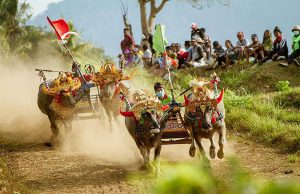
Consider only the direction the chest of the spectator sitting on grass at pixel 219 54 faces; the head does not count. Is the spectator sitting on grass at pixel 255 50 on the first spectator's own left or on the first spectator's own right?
on the first spectator's own left

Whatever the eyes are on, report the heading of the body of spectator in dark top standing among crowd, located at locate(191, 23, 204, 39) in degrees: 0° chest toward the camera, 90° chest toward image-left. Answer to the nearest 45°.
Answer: approximately 45°

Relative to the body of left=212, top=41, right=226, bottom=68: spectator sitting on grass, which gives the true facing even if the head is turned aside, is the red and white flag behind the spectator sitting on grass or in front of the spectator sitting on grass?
in front

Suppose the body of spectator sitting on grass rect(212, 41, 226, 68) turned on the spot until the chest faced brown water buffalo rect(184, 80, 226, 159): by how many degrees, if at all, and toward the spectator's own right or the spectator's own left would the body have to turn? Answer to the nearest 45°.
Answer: approximately 45° to the spectator's own left

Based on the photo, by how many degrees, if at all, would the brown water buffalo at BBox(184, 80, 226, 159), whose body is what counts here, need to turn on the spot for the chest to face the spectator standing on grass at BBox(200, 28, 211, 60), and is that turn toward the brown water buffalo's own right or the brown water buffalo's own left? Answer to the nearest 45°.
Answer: approximately 180°

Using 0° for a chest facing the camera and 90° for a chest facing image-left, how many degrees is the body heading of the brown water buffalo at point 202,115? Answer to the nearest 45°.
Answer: approximately 0°
